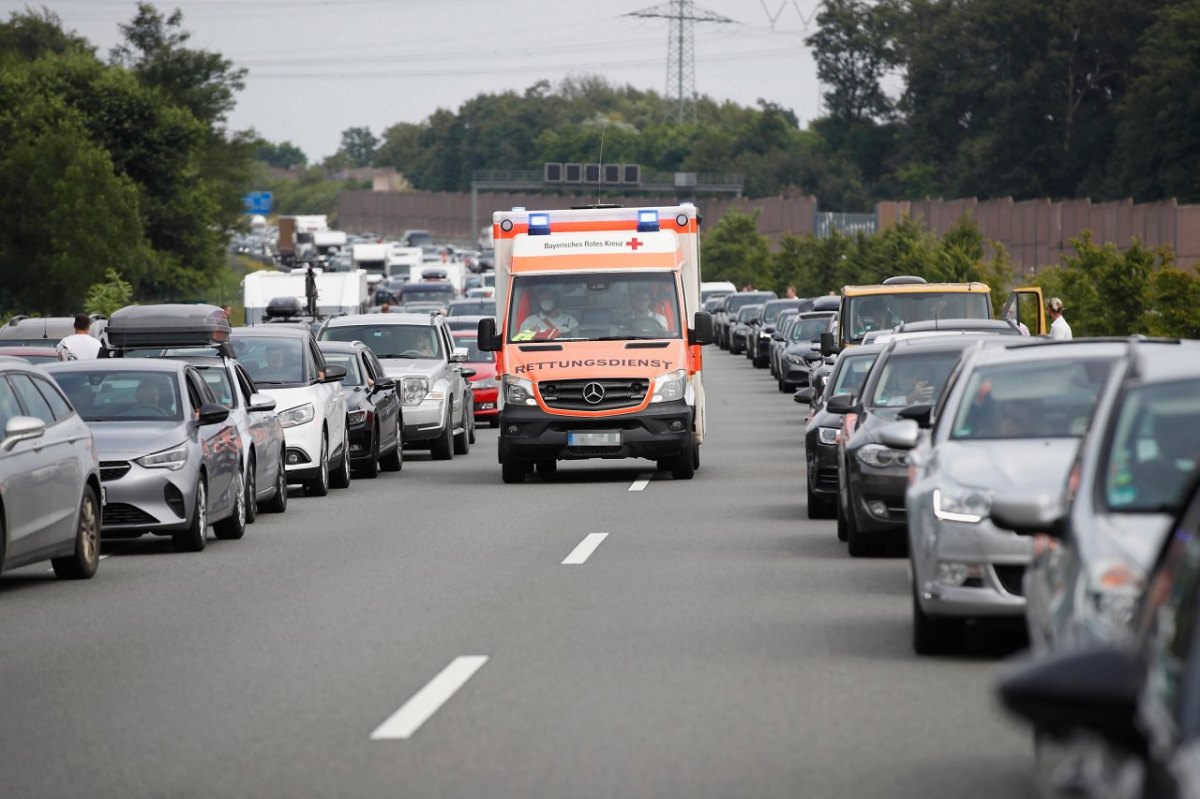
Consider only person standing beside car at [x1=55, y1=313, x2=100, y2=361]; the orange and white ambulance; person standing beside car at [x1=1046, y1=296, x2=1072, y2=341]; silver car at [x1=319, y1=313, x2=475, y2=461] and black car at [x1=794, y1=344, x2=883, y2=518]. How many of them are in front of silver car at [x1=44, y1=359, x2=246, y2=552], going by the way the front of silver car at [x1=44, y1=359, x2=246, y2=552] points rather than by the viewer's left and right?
0

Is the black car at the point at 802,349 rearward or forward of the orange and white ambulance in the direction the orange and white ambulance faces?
rearward

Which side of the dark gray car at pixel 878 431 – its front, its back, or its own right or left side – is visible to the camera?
front

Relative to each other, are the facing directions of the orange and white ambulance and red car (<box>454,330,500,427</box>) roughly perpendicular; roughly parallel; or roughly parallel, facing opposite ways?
roughly parallel

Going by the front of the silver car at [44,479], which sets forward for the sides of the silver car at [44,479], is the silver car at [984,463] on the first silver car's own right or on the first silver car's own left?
on the first silver car's own left

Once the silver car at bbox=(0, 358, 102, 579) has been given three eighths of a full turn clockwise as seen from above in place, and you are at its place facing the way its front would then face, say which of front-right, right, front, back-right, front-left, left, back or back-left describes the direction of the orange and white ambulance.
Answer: front-right

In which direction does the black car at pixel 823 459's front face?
toward the camera

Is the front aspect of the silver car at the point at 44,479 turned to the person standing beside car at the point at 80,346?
no

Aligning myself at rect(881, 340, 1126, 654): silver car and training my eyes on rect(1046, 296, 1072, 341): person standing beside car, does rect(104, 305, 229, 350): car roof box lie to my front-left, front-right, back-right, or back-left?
front-left

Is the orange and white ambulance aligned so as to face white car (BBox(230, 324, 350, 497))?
no

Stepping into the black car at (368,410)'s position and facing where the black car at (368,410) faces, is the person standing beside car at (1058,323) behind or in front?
behind

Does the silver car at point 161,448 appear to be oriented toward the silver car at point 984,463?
no

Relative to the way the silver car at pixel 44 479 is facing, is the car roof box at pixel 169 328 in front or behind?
behind

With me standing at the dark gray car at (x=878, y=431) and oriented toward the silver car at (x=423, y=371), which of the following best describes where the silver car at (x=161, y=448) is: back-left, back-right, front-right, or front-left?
front-left

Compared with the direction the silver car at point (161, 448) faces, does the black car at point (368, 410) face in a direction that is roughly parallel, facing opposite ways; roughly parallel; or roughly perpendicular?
roughly parallel

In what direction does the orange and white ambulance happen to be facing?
toward the camera

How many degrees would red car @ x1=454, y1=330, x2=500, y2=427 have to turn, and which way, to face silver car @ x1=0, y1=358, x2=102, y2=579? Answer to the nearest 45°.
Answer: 0° — it already faces it

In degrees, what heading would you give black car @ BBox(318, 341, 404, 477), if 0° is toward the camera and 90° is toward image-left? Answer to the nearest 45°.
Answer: approximately 45°

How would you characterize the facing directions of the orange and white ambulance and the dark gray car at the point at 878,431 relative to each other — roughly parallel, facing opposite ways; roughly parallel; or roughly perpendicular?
roughly parallel

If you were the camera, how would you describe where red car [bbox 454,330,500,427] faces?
facing the viewer
